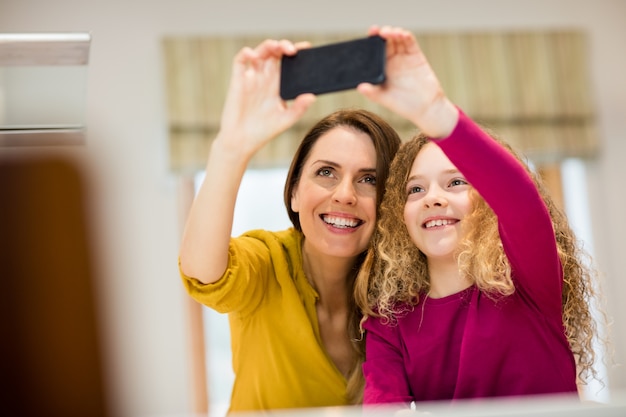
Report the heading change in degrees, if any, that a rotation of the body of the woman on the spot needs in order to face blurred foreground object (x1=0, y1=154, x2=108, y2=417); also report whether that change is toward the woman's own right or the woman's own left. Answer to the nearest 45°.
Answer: approximately 45° to the woman's own right

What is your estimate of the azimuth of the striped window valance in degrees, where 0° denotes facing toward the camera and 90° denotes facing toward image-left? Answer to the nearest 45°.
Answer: approximately 0°

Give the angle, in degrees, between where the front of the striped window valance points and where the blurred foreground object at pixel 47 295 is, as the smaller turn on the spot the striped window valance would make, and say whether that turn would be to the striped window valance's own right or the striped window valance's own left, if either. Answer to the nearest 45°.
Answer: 0° — it already faces it

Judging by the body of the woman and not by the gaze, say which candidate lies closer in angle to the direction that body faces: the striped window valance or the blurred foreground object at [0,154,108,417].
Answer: the blurred foreground object

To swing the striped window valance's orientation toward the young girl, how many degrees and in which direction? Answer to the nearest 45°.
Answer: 0° — it already faces them

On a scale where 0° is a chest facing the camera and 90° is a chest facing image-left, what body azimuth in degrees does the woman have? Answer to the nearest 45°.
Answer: approximately 315°
